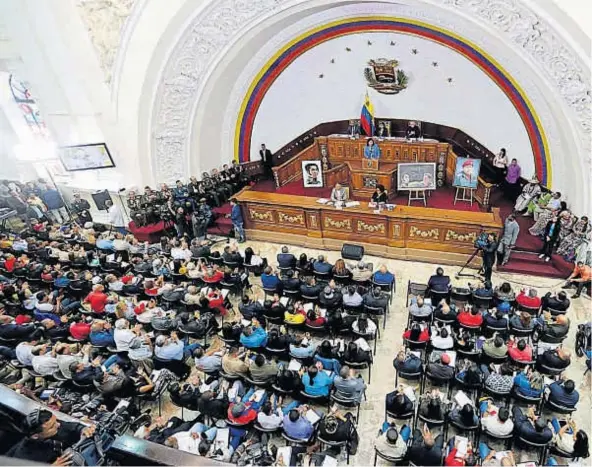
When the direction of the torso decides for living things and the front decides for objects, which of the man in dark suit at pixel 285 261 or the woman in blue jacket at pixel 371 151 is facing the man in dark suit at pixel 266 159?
the man in dark suit at pixel 285 261

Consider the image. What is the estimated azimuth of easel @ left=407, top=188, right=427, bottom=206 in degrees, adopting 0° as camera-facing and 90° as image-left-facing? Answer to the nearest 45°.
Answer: approximately 0°

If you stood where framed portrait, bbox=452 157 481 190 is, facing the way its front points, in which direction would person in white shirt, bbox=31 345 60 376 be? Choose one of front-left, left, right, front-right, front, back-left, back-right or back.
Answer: front-right

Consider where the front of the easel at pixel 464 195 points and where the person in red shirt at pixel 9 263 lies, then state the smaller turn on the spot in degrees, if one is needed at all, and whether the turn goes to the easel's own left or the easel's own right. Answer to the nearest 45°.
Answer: approximately 45° to the easel's own right

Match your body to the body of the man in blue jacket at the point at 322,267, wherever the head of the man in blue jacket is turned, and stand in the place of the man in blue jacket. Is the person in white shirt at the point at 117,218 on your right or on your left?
on your left

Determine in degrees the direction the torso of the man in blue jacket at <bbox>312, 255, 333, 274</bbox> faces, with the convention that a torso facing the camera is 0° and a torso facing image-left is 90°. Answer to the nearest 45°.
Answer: approximately 180°

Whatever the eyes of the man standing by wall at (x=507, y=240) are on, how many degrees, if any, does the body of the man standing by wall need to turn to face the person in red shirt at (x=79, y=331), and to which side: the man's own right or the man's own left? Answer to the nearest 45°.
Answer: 0° — they already face them

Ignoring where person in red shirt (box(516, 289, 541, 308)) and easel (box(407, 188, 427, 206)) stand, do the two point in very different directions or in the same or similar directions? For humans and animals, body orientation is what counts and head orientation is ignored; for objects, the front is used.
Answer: very different directions

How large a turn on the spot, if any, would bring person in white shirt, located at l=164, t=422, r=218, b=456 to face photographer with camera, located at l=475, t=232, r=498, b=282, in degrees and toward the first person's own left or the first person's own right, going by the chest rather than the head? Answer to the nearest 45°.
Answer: approximately 45° to the first person's own right

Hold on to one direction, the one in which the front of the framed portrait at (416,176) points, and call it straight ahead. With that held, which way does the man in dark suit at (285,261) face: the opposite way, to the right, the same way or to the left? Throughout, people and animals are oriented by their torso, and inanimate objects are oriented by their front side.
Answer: the opposite way

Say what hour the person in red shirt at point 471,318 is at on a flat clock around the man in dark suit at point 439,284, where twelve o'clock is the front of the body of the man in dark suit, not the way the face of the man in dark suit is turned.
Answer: The person in red shirt is roughly at 5 o'clock from the man in dark suit.

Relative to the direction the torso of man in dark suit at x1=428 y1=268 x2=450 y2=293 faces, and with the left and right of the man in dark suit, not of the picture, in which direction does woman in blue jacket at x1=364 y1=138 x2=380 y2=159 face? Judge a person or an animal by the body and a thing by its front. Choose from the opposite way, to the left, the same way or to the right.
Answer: the opposite way

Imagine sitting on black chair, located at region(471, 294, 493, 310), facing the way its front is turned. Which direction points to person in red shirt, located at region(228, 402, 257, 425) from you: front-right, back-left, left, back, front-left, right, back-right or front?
back-left
